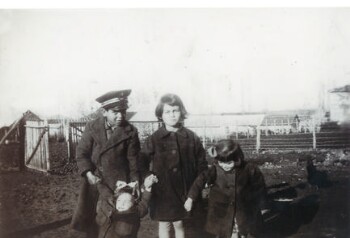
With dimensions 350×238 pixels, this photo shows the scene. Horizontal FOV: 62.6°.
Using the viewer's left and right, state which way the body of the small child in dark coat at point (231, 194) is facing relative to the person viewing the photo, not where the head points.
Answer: facing the viewer

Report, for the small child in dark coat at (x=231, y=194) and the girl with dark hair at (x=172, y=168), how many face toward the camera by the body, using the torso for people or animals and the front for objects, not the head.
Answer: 2

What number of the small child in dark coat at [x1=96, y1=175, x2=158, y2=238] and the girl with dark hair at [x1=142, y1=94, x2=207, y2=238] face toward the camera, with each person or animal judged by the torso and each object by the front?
2

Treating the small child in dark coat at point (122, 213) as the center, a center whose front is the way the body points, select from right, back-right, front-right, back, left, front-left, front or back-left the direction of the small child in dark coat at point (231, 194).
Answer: left

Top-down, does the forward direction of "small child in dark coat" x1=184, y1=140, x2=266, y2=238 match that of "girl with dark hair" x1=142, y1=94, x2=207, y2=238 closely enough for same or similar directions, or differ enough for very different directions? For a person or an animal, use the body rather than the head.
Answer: same or similar directions

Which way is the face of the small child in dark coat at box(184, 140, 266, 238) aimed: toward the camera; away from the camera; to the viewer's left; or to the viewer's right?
toward the camera

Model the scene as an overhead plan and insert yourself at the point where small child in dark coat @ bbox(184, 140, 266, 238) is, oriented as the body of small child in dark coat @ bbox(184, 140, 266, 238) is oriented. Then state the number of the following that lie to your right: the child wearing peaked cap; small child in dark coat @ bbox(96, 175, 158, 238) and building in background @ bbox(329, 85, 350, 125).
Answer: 2

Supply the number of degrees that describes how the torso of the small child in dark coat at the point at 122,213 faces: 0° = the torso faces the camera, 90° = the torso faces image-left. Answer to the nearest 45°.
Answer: approximately 0°

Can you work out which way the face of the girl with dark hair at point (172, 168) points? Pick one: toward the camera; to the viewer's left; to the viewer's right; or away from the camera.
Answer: toward the camera

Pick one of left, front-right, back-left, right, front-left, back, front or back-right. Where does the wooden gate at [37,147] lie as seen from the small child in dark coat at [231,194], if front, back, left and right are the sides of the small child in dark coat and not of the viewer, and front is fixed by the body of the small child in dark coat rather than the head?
right

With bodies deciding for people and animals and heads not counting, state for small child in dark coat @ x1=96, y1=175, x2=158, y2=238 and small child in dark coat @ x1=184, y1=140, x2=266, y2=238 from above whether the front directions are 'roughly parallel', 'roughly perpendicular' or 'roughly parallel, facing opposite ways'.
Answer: roughly parallel

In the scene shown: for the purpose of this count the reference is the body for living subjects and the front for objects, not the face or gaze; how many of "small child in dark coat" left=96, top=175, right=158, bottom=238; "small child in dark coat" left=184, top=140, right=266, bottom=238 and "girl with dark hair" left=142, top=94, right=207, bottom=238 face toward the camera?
3

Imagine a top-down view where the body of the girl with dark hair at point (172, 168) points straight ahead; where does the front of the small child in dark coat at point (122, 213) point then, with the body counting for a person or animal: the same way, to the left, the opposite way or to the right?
the same way

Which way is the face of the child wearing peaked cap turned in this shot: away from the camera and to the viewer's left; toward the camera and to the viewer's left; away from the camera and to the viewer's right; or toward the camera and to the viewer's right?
toward the camera and to the viewer's right

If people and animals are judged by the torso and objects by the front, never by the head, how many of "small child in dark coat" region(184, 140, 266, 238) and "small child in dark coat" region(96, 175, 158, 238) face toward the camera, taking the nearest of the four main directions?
2
